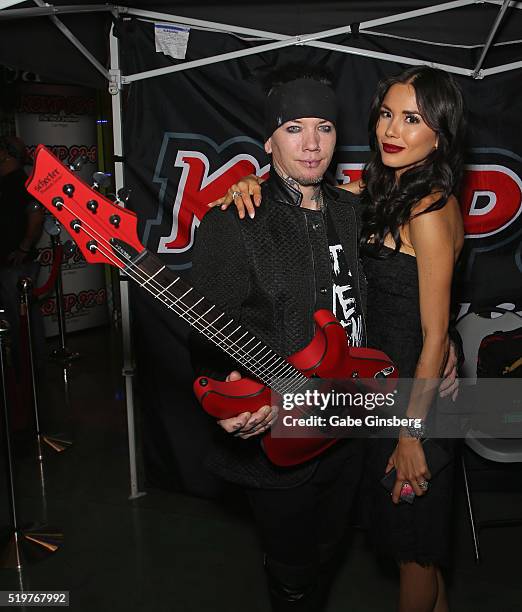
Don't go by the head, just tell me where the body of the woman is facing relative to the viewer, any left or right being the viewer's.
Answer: facing the viewer and to the left of the viewer

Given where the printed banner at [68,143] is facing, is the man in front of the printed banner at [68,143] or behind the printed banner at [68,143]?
in front

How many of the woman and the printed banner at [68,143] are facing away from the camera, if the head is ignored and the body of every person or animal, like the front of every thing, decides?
0

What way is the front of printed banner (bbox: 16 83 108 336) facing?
toward the camera

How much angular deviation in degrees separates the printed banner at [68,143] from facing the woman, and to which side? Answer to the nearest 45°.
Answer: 0° — it already faces them
